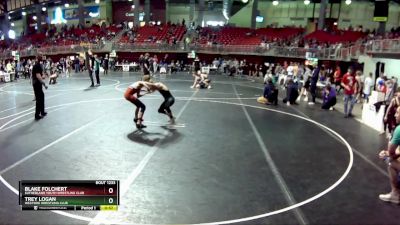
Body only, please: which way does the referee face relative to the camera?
to the viewer's right

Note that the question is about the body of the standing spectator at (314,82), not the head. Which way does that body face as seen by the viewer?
to the viewer's left

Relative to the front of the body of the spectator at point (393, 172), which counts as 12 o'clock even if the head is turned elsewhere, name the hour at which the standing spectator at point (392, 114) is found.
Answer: The standing spectator is roughly at 3 o'clock from the spectator.

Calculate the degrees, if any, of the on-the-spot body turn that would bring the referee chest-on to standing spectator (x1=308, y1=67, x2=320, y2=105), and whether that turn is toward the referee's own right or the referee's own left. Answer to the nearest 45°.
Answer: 0° — they already face them

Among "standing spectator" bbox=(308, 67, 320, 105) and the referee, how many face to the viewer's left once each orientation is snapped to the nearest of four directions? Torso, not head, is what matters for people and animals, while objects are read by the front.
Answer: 1

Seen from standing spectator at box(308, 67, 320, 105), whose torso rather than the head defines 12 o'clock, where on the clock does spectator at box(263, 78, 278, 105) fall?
The spectator is roughly at 11 o'clock from the standing spectator.

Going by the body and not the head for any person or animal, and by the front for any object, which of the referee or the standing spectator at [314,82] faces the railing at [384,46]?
the referee

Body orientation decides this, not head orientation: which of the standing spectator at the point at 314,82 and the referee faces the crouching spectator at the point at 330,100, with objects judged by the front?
the referee

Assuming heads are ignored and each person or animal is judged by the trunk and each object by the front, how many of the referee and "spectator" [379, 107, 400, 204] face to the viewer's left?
1

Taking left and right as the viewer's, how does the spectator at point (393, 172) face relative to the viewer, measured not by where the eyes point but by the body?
facing to the left of the viewer

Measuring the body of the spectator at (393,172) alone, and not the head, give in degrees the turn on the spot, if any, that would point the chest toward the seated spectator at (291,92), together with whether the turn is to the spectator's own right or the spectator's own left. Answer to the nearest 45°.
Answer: approximately 45° to the spectator's own right
